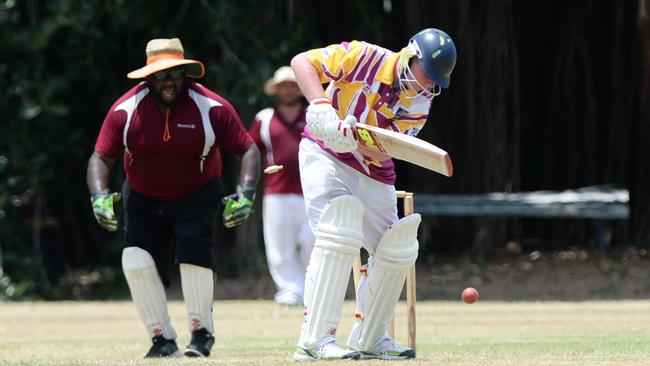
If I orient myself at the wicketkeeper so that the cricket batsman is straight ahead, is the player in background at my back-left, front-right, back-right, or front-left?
back-left

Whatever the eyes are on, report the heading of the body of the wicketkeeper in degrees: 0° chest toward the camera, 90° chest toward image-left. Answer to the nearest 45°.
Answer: approximately 0°

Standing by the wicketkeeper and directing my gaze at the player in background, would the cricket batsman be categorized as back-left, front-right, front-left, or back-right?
back-right

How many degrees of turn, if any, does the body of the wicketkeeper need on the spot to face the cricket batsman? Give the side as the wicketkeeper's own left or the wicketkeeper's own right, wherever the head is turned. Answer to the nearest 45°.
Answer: approximately 45° to the wicketkeeper's own left

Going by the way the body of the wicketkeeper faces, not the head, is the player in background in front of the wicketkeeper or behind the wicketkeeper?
behind

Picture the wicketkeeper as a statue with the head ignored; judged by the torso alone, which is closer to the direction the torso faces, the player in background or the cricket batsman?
the cricket batsman
